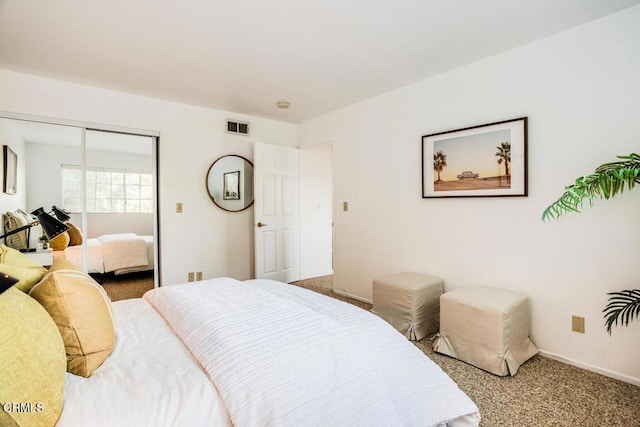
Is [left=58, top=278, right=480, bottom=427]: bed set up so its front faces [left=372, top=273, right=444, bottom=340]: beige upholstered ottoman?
yes

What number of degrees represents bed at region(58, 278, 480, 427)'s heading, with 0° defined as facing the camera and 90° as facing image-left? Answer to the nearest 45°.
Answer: approximately 225°

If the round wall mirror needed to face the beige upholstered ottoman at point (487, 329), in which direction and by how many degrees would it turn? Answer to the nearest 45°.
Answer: approximately 45° to its left

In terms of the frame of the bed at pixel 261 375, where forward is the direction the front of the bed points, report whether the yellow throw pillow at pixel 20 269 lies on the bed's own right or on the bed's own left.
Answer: on the bed's own left

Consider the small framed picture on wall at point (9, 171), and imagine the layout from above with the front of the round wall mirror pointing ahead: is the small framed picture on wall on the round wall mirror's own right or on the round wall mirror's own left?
on the round wall mirror's own right

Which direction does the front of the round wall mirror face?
toward the camera

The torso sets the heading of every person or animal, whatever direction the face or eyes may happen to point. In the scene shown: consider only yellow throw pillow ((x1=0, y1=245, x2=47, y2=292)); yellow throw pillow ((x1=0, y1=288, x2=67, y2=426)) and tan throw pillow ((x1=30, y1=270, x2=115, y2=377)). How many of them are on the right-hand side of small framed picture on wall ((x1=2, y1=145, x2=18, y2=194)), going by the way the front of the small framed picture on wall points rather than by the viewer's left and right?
3

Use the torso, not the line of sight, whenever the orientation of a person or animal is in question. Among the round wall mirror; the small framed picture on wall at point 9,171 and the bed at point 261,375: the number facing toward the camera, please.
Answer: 1

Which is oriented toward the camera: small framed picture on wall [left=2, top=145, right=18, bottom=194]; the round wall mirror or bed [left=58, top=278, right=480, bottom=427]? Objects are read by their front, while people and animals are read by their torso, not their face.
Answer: the round wall mirror
